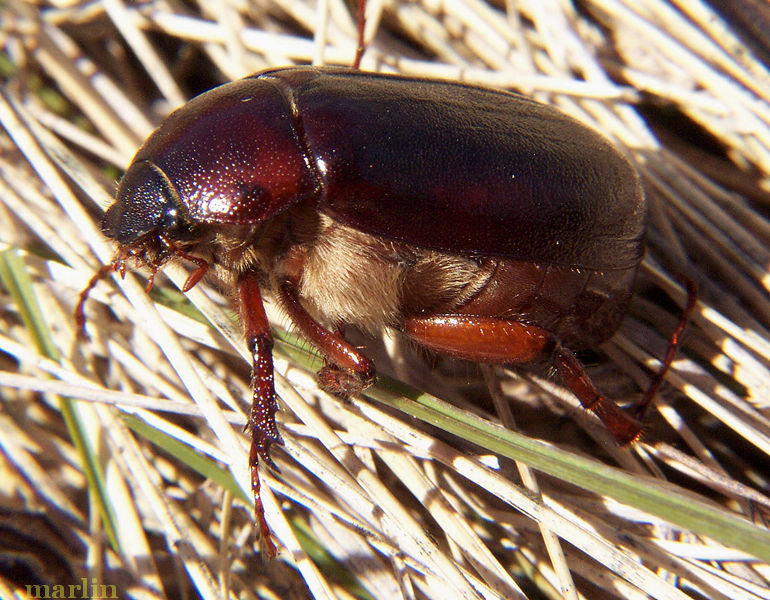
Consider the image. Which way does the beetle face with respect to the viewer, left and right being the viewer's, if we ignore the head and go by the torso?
facing to the left of the viewer
